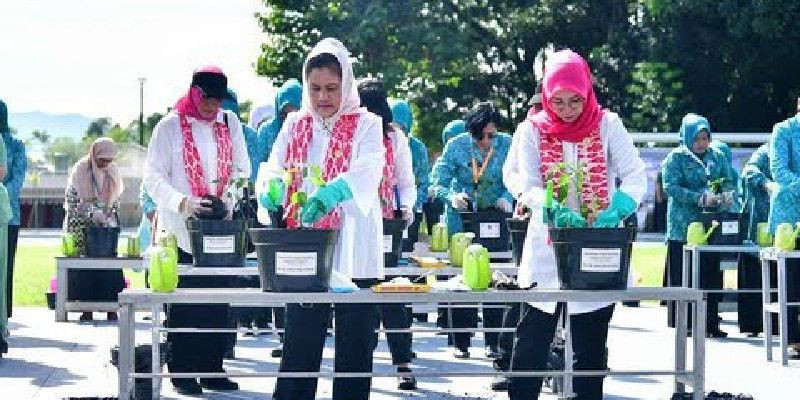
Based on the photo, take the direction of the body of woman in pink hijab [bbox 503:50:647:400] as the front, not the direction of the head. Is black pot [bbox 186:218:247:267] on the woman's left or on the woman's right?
on the woman's right

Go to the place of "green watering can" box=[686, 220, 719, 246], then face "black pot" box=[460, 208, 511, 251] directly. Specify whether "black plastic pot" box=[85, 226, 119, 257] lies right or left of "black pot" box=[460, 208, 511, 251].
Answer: right

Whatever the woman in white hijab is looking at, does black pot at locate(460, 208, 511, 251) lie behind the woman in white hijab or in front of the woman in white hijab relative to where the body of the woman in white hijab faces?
behind

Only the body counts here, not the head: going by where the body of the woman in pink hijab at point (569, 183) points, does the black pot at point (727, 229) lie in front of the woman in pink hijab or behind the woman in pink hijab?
behind

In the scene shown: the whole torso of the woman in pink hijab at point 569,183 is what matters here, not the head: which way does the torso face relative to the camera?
toward the camera

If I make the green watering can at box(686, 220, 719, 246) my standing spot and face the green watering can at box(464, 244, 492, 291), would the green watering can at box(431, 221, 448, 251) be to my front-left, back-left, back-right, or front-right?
front-right

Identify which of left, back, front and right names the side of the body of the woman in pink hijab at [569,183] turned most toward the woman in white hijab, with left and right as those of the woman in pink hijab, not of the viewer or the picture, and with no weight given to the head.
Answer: right

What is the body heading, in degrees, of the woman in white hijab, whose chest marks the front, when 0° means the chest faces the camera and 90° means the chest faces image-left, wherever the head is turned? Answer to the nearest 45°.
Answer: approximately 45°

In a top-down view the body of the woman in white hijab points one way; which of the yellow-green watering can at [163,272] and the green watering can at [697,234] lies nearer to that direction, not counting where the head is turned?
the yellow-green watering can

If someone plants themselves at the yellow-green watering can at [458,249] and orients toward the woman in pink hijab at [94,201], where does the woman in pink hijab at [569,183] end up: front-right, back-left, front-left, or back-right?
back-left

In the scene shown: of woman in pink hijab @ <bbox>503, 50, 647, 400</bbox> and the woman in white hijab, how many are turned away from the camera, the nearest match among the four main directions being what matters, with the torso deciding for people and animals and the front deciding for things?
0
